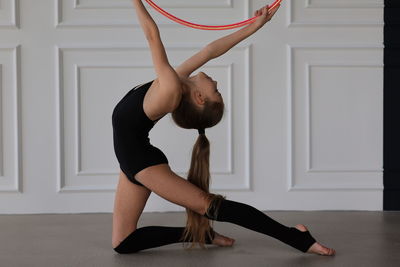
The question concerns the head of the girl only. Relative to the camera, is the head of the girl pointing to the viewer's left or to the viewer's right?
to the viewer's right

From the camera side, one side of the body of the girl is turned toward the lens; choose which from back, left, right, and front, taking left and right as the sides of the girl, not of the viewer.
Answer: left
